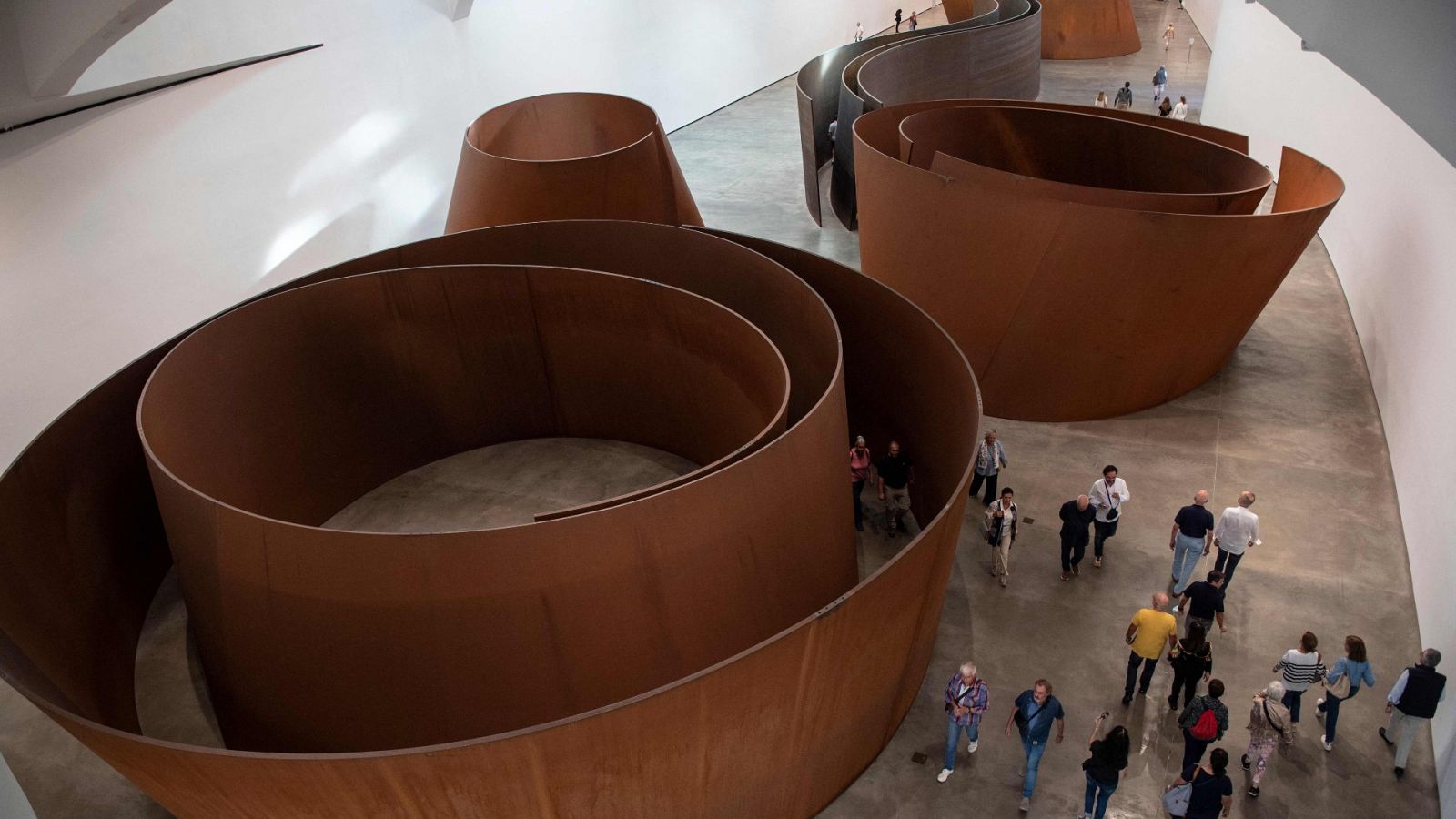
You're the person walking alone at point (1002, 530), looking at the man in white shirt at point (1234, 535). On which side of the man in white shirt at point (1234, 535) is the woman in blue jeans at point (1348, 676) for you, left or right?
right

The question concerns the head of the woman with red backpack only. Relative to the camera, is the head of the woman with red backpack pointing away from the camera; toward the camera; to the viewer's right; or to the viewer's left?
away from the camera

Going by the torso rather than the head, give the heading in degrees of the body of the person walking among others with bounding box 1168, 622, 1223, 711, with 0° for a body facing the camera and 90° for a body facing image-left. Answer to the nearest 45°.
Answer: approximately 180°

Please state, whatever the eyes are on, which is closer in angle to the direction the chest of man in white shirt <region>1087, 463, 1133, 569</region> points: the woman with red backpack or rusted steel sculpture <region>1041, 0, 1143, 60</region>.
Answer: the woman with red backpack

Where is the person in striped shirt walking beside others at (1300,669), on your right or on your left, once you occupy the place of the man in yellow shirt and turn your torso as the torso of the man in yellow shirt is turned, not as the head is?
on your right

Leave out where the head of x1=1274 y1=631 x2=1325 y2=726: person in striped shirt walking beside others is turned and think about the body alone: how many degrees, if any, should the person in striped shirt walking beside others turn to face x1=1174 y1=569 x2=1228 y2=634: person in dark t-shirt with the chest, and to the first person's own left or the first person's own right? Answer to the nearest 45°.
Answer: approximately 45° to the first person's own left

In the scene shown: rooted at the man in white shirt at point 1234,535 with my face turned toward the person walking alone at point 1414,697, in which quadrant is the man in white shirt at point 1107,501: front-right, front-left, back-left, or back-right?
back-right

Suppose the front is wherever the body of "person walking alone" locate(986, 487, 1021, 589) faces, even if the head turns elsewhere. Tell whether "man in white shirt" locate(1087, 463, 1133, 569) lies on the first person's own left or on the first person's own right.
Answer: on the first person's own left

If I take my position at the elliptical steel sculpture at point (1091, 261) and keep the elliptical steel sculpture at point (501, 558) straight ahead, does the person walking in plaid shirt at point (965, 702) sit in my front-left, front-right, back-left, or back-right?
front-left

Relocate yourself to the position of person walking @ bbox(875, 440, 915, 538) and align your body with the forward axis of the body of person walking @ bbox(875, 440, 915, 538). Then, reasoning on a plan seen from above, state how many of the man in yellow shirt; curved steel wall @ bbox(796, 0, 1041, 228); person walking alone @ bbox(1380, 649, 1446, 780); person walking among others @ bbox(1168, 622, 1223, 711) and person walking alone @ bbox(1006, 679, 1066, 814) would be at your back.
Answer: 1

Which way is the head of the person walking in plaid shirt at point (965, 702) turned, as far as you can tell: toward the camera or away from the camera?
toward the camera

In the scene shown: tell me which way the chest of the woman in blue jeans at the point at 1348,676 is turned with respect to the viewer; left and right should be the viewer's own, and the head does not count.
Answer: facing away from the viewer and to the left of the viewer

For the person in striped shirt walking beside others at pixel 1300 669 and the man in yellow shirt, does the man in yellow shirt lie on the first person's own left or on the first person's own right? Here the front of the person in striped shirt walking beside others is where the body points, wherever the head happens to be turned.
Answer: on the first person's own left

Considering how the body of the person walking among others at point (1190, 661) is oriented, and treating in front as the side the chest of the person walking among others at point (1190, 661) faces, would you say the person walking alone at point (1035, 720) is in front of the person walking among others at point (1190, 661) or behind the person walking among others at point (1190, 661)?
behind

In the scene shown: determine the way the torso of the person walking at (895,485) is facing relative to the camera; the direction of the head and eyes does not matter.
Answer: toward the camera
